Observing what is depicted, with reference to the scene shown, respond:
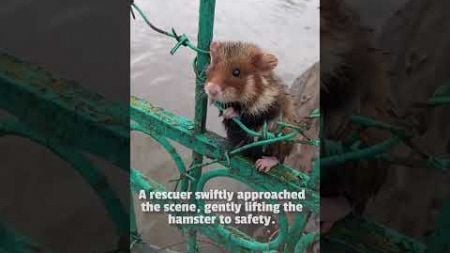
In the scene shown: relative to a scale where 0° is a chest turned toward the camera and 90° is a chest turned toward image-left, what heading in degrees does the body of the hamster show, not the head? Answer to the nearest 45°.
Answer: approximately 45°
